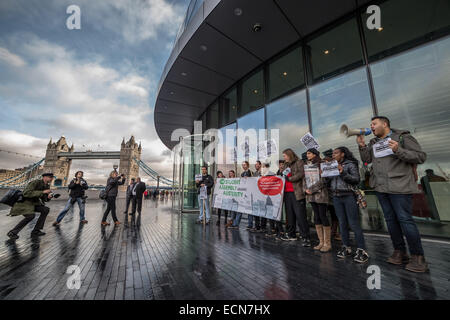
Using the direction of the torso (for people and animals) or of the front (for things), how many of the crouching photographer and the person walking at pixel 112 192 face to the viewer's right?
2

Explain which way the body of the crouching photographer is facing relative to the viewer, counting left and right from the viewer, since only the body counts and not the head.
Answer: facing to the right of the viewer

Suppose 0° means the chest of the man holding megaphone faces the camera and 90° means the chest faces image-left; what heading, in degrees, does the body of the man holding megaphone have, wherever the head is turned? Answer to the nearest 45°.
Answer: approximately 45°

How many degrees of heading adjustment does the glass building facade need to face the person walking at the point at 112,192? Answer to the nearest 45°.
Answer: approximately 45° to its right

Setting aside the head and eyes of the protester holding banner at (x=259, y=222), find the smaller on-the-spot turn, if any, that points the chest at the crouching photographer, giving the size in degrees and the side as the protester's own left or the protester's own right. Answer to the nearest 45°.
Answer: approximately 45° to the protester's own right

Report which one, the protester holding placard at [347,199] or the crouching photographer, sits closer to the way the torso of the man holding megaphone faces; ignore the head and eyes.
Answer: the crouching photographer
